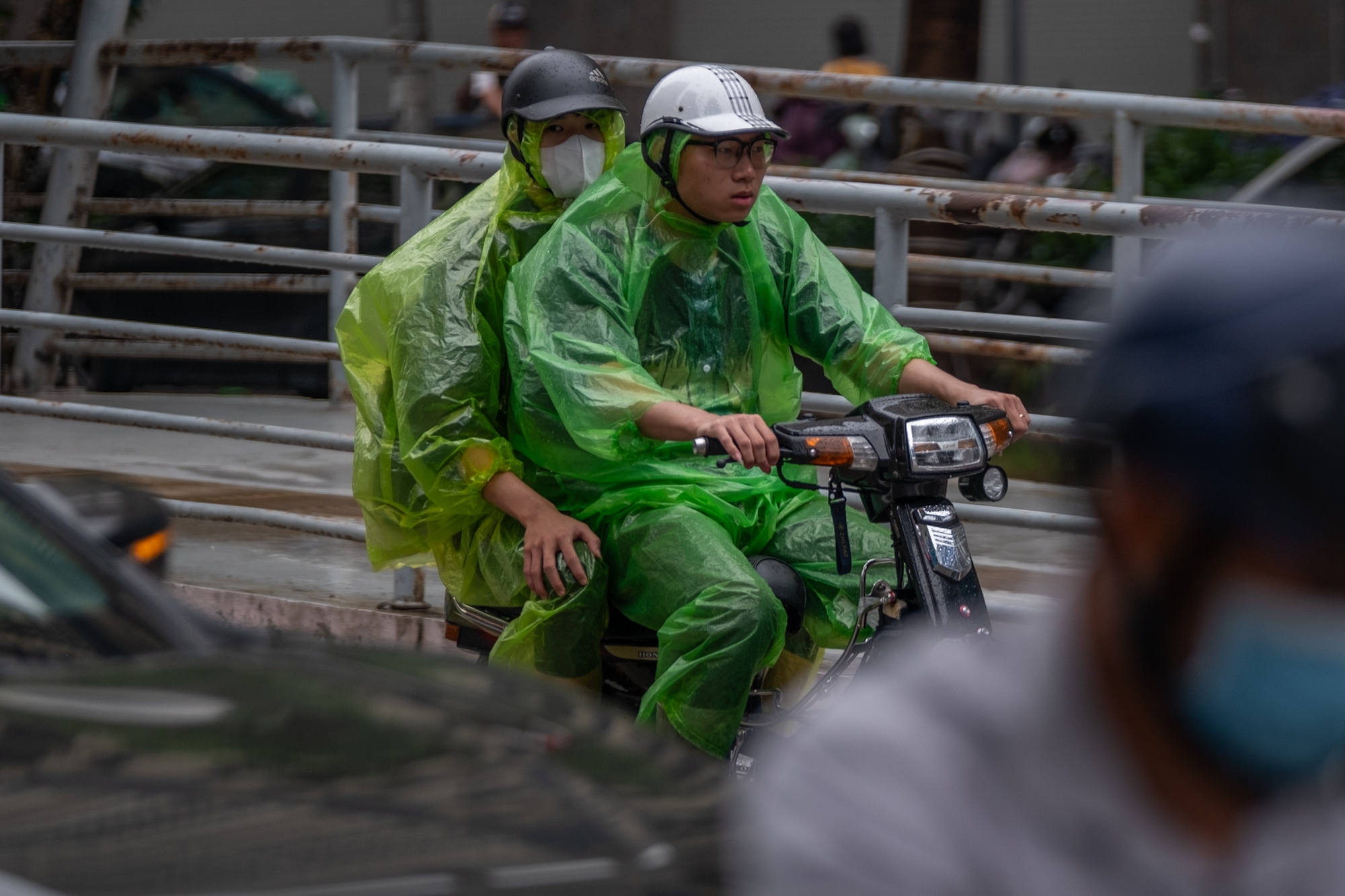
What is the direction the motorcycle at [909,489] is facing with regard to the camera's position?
facing the viewer and to the right of the viewer

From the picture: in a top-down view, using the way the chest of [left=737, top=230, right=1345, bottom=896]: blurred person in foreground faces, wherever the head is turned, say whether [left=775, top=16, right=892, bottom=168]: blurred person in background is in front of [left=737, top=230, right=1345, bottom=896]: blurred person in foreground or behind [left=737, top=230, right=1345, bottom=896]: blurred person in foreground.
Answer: behind

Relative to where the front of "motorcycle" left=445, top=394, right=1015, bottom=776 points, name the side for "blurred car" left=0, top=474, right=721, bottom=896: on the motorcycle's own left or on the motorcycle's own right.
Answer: on the motorcycle's own right

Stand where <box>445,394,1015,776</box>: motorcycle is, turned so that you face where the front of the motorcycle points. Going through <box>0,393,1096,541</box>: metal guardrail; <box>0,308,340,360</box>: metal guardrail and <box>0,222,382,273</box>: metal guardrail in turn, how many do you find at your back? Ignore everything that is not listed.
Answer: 3

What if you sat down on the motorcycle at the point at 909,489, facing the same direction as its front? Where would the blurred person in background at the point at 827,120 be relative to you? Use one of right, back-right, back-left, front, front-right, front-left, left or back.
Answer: back-left

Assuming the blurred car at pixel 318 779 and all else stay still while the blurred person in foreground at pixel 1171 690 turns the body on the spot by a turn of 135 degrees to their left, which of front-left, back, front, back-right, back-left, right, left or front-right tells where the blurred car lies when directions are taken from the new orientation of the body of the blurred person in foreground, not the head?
front-left

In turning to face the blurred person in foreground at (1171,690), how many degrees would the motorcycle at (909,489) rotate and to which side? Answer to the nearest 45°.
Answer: approximately 45° to its right

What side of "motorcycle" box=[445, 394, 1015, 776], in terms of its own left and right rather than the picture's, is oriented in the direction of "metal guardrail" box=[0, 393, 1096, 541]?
back

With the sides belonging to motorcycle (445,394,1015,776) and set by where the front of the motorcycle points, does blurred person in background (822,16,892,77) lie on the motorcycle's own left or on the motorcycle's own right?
on the motorcycle's own left

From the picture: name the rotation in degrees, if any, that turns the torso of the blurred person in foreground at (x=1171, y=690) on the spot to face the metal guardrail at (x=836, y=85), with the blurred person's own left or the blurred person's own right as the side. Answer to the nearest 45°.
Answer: approximately 135° to the blurred person's own left

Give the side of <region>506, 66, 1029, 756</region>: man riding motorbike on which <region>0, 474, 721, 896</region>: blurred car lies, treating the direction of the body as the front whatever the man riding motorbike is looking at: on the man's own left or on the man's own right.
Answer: on the man's own right

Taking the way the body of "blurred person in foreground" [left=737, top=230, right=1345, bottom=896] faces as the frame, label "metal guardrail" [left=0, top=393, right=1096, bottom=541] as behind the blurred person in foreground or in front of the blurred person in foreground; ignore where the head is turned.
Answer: behind

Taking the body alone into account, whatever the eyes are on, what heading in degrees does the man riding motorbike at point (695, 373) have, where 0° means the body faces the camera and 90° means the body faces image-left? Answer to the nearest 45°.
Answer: approximately 315°
